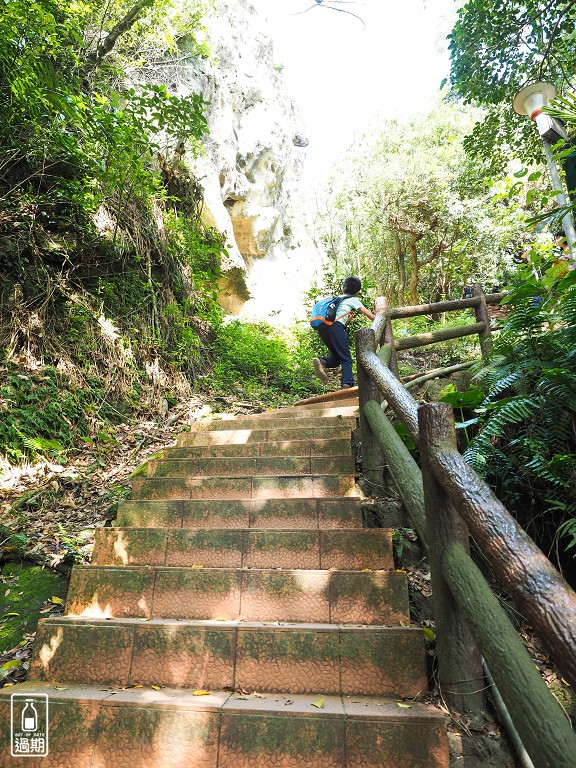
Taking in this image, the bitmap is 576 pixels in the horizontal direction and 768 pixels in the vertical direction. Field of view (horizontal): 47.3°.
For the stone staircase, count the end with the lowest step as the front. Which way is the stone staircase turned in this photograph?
toward the camera

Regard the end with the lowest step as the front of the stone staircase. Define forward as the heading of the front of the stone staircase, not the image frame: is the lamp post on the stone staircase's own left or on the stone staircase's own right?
on the stone staircase's own left

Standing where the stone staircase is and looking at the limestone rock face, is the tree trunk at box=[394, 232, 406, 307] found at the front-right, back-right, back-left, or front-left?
front-right

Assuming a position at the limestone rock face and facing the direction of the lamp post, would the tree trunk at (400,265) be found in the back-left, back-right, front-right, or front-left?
front-left

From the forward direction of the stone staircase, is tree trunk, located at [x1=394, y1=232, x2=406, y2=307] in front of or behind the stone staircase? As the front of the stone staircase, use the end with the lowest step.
behind

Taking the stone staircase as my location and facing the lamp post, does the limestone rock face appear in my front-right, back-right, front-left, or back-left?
front-left

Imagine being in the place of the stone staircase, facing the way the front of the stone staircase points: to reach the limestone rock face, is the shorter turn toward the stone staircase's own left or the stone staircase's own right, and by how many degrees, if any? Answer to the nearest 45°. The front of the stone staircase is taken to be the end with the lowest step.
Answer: approximately 180°
